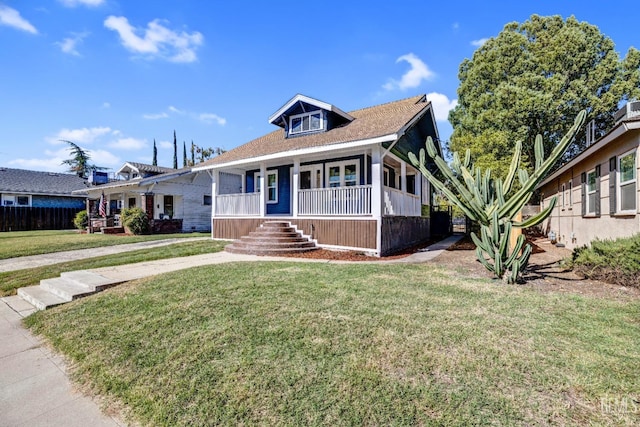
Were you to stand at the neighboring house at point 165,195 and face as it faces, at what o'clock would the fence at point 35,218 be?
The fence is roughly at 3 o'clock from the neighboring house.

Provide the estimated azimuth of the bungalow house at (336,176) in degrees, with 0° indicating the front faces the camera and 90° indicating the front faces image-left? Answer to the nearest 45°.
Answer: approximately 45°

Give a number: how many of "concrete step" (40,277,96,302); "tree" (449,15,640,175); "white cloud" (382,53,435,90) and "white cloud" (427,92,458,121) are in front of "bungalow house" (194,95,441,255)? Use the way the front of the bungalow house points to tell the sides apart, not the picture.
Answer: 1

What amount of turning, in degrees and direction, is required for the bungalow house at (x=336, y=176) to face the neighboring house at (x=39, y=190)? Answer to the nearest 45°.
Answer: approximately 90° to its right

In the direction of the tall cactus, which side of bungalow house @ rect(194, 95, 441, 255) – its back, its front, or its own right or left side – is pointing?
left

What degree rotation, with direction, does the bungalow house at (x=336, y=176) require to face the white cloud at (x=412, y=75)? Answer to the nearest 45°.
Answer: approximately 180°

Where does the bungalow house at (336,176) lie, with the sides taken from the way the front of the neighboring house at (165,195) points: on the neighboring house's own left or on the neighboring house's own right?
on the neighboring house's own left

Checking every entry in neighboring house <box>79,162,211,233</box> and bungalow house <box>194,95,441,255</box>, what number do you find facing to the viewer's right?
0

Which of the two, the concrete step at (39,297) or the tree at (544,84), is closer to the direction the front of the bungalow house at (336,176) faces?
the concrete step

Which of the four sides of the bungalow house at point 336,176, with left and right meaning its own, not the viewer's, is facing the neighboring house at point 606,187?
left

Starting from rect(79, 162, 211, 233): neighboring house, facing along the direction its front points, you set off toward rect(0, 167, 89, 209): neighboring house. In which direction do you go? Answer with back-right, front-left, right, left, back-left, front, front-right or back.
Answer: right
